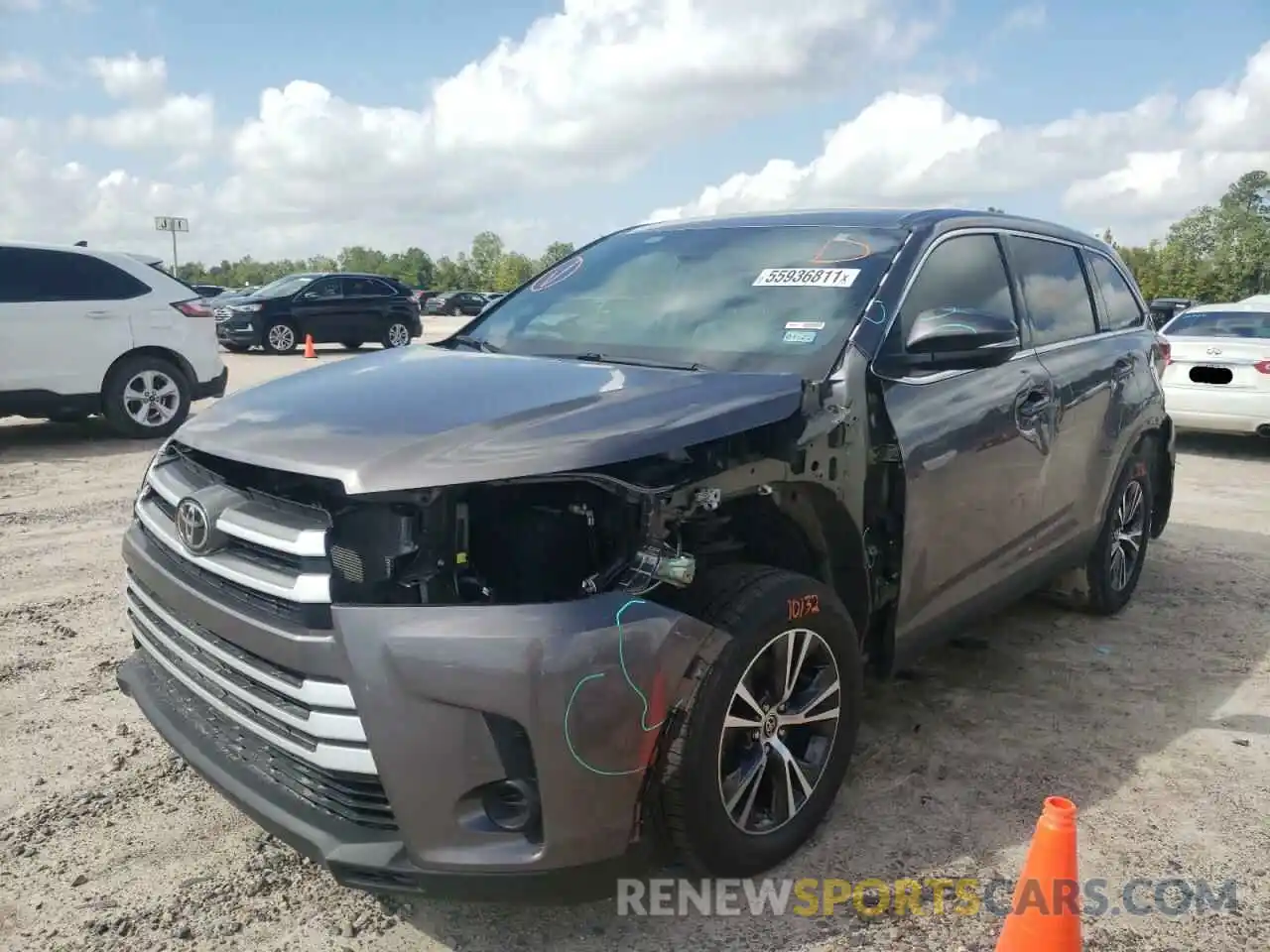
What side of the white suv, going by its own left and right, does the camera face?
left

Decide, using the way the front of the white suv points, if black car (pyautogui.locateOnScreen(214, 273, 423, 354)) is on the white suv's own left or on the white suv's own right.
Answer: on the white suv's own right

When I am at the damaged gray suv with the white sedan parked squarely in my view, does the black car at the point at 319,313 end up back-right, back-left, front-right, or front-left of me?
front-left

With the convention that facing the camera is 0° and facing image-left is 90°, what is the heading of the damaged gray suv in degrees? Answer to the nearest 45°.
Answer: approximately 45°

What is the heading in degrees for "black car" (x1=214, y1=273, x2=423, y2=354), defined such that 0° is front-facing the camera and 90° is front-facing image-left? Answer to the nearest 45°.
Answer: approximately 45°

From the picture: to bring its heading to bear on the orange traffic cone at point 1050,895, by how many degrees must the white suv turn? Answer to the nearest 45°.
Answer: approximately 90° to its left

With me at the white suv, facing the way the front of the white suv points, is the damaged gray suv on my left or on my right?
on my left

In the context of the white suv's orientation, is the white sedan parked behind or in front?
behind

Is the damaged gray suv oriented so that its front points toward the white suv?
no

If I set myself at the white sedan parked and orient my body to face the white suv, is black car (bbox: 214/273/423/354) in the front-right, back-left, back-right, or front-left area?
front-right

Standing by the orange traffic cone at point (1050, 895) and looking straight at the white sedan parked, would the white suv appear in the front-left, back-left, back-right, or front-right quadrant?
front-left

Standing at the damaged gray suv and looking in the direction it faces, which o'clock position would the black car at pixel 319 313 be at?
The black car is roughly at 4 o'clock from the damaged gray suv.

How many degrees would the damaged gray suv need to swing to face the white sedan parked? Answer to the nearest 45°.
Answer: approximately 180°
